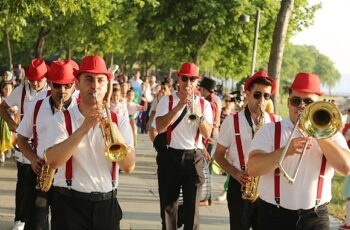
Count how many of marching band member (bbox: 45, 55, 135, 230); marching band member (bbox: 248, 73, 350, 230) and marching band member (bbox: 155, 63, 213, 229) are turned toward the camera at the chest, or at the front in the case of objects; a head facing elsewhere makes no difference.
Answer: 3

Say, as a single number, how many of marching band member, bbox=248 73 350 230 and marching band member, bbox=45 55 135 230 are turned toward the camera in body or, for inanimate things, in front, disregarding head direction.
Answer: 2

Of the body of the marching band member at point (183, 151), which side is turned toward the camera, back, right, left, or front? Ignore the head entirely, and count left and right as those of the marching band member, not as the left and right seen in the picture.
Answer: front

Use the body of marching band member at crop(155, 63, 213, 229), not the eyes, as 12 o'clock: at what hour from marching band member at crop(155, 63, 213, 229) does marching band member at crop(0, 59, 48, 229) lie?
marching band member at crop(0, 59, 48, 229) is roughly at 3 o'clock from marching band member at crop(155, 63, 213, 229).

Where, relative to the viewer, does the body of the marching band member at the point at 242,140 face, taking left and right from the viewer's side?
facing the viewer and to the right of the viewer

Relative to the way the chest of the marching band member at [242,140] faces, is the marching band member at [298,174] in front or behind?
in front

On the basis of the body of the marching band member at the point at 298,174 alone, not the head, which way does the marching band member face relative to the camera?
toward the camera

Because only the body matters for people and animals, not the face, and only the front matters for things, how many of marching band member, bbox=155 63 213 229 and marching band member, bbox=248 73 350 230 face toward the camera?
2

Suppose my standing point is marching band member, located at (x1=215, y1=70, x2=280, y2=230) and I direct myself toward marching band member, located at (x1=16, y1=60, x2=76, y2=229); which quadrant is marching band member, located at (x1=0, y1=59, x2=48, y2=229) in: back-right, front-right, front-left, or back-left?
front-right
